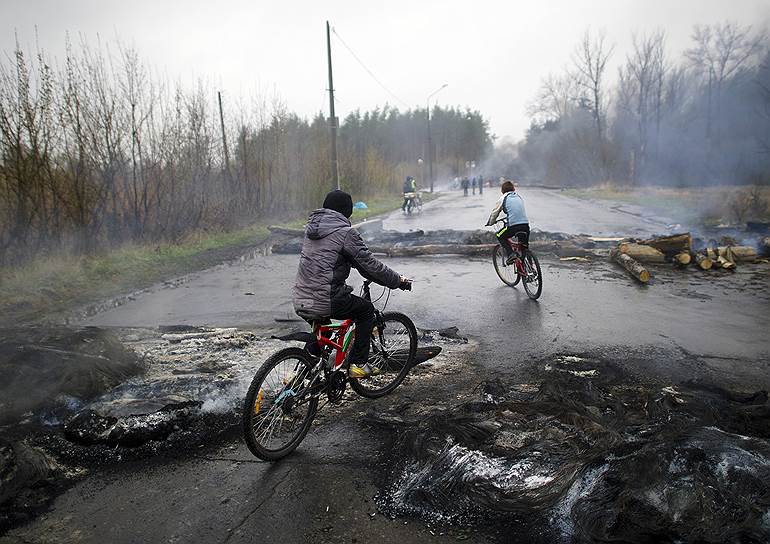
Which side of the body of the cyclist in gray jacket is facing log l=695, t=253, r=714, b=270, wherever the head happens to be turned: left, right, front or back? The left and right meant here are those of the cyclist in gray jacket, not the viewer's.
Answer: front

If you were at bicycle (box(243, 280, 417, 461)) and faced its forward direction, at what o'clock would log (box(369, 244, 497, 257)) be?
The log is roughly at 11 o'clock from the bicycle.

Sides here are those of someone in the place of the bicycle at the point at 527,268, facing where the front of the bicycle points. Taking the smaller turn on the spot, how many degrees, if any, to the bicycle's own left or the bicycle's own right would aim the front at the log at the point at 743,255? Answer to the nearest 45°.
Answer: approximately 90° to the bicycle's own right

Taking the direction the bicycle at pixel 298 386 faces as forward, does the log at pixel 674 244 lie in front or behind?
in front

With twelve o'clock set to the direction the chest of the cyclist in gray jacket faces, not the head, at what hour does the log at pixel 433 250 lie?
The log is roughly at 11 o'clock from the cyclist in gray jacket.

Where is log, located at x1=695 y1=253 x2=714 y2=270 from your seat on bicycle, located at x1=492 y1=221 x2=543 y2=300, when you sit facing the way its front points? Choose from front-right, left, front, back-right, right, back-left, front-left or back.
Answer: right

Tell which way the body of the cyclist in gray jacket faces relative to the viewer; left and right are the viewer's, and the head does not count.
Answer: facing away from the viewer and to the right of the viewer

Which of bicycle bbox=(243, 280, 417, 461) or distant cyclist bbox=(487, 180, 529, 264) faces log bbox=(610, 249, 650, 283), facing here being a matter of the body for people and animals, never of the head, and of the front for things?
the bicycle

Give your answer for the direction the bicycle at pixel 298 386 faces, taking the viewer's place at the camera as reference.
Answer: facing away from the viewer and to the right of the viewer

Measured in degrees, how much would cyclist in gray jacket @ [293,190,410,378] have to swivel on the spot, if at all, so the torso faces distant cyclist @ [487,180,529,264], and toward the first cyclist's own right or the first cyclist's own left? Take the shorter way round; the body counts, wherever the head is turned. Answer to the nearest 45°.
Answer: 0° — they already face them

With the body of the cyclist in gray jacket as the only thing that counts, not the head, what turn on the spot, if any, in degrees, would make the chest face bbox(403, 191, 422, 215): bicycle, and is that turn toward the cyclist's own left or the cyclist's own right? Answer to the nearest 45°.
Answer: approximately 45° to the cyclist's own left

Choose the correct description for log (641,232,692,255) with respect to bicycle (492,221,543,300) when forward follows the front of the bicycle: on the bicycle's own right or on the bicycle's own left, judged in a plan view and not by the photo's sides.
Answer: on the bicycle's own right

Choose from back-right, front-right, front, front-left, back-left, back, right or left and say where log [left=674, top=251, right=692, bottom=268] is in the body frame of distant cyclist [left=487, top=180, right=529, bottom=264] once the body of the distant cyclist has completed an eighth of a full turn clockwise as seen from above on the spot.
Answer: front-right

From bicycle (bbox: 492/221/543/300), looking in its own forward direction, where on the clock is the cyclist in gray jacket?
The cyclist in gray jacket is roughly at 8 o'clock from the bicycle.

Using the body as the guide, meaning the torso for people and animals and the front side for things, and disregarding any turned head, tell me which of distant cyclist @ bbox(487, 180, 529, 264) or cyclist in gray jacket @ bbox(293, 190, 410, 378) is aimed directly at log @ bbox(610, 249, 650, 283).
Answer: the cyclist in gray jacket

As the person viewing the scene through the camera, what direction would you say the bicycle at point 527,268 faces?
facing away from the viewer and to the left of the viewer

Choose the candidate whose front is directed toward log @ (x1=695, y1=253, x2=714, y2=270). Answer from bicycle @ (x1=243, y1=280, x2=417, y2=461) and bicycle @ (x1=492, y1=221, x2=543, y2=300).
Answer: bicycle @ (x1=243, y1=280, x2=417, y2=461)

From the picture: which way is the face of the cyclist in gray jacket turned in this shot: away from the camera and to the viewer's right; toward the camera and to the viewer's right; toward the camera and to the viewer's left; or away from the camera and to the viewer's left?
away from the camera and to the viewer's right

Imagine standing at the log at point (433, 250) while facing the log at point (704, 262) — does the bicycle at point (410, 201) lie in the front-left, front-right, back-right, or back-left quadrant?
back-left
